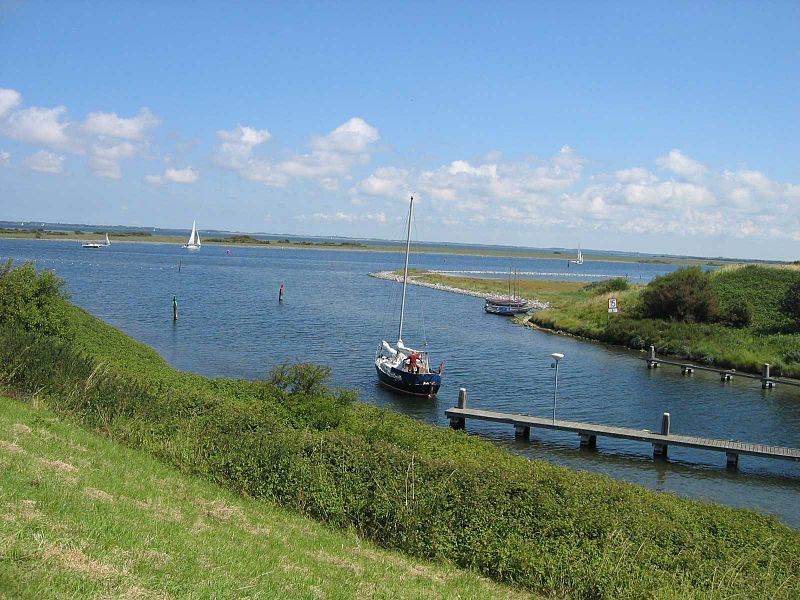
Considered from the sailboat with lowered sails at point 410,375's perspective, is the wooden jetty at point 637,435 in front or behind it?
behind

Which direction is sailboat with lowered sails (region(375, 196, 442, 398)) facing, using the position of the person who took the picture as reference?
facing away from the viewer and to the left of the viewer

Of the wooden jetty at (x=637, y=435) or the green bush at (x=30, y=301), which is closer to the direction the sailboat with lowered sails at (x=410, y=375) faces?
the green bush

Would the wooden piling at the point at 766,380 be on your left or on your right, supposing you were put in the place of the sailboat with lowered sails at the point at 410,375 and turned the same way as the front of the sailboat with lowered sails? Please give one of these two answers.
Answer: on your right

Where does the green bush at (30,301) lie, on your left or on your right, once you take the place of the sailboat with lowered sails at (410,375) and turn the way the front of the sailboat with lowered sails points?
on your left

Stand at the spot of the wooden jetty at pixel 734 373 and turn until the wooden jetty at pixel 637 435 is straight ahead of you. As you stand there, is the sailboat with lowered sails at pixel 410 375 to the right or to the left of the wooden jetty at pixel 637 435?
right

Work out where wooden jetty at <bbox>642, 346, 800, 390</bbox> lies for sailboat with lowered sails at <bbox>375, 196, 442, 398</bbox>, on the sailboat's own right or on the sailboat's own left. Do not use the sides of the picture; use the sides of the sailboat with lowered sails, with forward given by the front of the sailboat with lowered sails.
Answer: on the sailboat's own right

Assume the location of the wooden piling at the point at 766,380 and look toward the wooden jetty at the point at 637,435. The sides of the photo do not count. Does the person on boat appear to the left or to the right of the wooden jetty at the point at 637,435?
right
